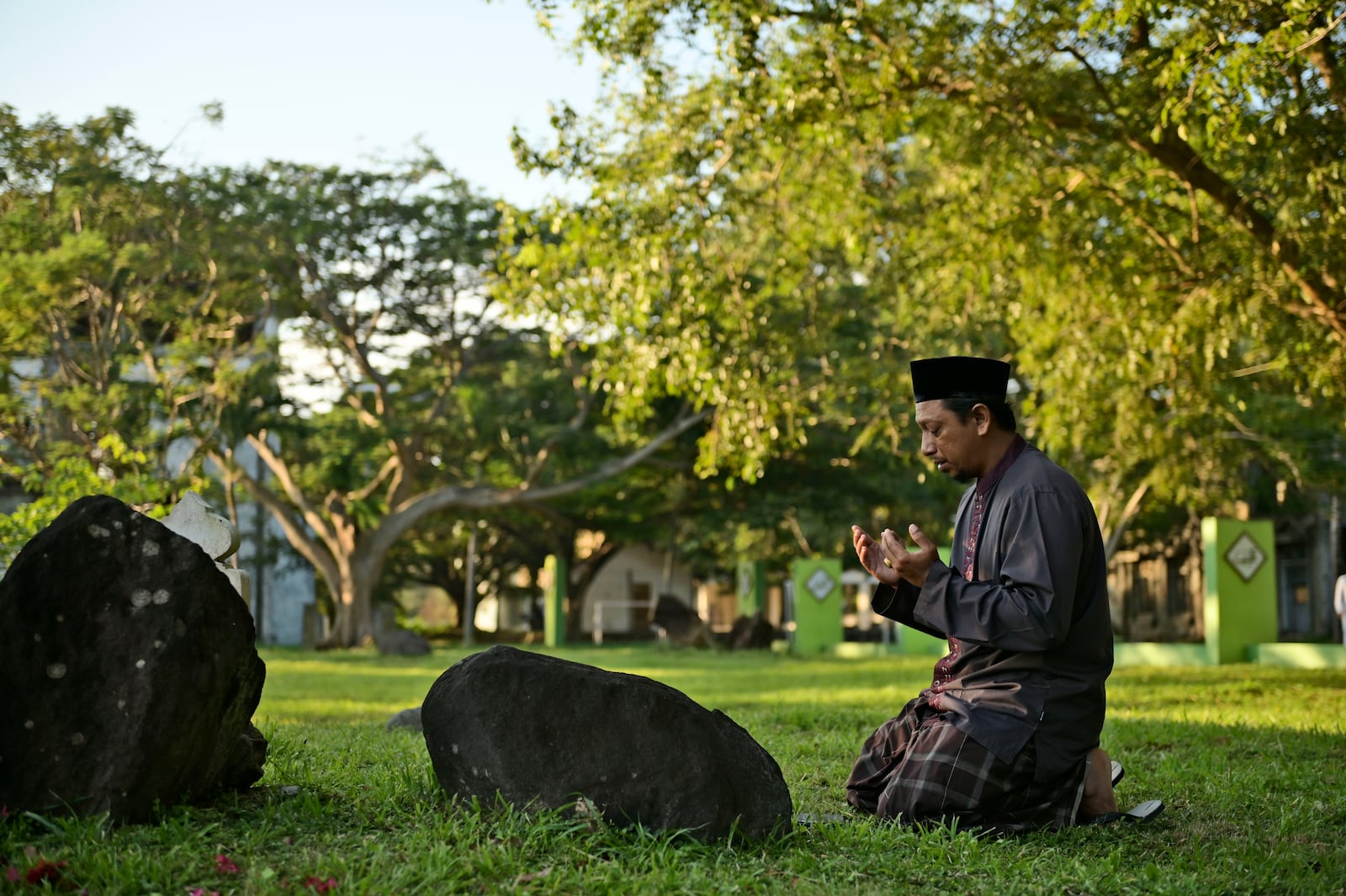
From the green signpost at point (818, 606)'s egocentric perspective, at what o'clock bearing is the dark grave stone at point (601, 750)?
The dark grave stone is roughly at 12 o'clock from the green signpost.

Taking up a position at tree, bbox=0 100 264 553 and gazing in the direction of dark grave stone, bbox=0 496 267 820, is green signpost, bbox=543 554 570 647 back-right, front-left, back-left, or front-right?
front-left

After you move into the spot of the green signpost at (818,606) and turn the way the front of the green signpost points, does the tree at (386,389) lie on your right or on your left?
on your right

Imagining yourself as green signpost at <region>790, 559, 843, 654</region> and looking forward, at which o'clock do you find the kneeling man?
The kneeling man is roughly at 12 o'clock from the green signpost.

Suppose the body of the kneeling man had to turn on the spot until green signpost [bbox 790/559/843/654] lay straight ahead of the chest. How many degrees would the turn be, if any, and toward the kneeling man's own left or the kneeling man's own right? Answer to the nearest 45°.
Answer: approximately 90° to the kneeling man's own right

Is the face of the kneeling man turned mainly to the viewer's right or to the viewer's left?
to the viewer's left

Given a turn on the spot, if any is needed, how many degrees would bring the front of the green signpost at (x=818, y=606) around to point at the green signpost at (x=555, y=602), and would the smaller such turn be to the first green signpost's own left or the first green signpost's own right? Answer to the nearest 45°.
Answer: approximately 135° to the first green signpost's own right

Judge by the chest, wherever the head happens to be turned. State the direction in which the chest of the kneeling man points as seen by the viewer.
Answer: to the viewer's left

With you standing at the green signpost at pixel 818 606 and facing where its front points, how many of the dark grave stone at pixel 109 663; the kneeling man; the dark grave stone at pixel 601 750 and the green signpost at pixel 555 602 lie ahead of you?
3

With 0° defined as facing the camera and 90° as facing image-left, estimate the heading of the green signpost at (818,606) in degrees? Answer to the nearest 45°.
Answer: approximately 0°

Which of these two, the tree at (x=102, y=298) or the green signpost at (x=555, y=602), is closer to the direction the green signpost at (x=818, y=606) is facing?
the tree

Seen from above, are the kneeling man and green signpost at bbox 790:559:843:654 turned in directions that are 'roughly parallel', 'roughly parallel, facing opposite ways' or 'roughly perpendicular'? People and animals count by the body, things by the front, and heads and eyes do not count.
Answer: roughly perpendicular

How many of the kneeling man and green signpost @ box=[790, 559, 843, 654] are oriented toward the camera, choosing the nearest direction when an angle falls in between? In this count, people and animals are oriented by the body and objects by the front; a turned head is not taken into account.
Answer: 1

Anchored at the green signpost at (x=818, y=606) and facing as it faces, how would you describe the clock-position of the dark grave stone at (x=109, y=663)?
The dark grave stone is roughly at 12 o'clock from the green signpost.
